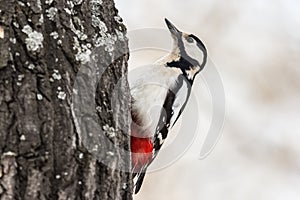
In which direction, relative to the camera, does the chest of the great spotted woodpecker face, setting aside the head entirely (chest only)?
to the viewer's left
